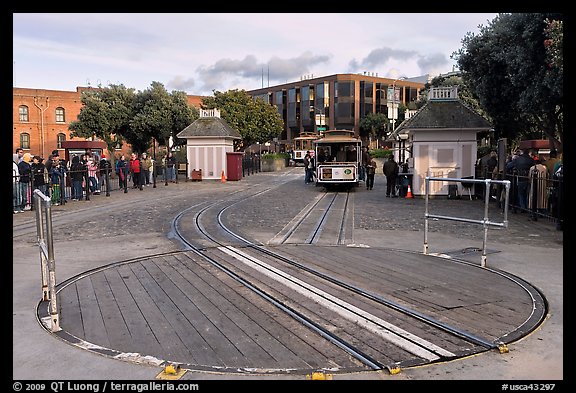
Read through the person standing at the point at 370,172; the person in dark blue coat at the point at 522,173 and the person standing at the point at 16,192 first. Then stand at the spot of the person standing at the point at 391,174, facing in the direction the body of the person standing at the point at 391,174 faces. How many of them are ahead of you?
1

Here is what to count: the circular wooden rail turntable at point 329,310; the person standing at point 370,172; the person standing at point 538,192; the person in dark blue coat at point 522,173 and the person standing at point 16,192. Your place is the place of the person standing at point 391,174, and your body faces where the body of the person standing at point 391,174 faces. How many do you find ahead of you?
1

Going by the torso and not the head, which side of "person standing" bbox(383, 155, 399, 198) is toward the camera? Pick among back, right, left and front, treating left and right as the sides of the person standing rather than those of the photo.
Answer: back

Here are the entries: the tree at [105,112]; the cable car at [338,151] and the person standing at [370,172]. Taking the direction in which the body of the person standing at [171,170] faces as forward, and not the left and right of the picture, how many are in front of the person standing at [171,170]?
2

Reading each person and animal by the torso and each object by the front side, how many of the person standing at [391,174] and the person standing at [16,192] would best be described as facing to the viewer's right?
1

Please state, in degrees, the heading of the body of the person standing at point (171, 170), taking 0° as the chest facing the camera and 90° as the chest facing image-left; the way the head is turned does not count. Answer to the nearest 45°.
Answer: approximately 315°

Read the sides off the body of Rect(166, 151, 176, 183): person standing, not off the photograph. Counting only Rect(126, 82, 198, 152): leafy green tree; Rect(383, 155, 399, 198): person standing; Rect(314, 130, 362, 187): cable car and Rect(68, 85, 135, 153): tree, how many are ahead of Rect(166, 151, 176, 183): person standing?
2

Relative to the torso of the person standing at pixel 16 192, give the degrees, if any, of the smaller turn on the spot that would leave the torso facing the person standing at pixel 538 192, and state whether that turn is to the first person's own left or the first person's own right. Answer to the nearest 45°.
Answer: approximately 45° to the first person's own right

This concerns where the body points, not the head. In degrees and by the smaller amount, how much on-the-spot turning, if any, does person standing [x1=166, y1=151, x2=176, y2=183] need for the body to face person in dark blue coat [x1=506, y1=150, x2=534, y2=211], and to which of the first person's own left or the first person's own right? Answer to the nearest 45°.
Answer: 0° — they already face them

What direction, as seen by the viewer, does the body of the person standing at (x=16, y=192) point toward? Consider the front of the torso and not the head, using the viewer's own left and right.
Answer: facing to the right of the viewer

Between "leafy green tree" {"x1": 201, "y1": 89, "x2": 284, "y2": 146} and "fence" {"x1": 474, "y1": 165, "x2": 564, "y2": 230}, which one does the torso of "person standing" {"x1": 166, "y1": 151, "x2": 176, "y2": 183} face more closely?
the fence
